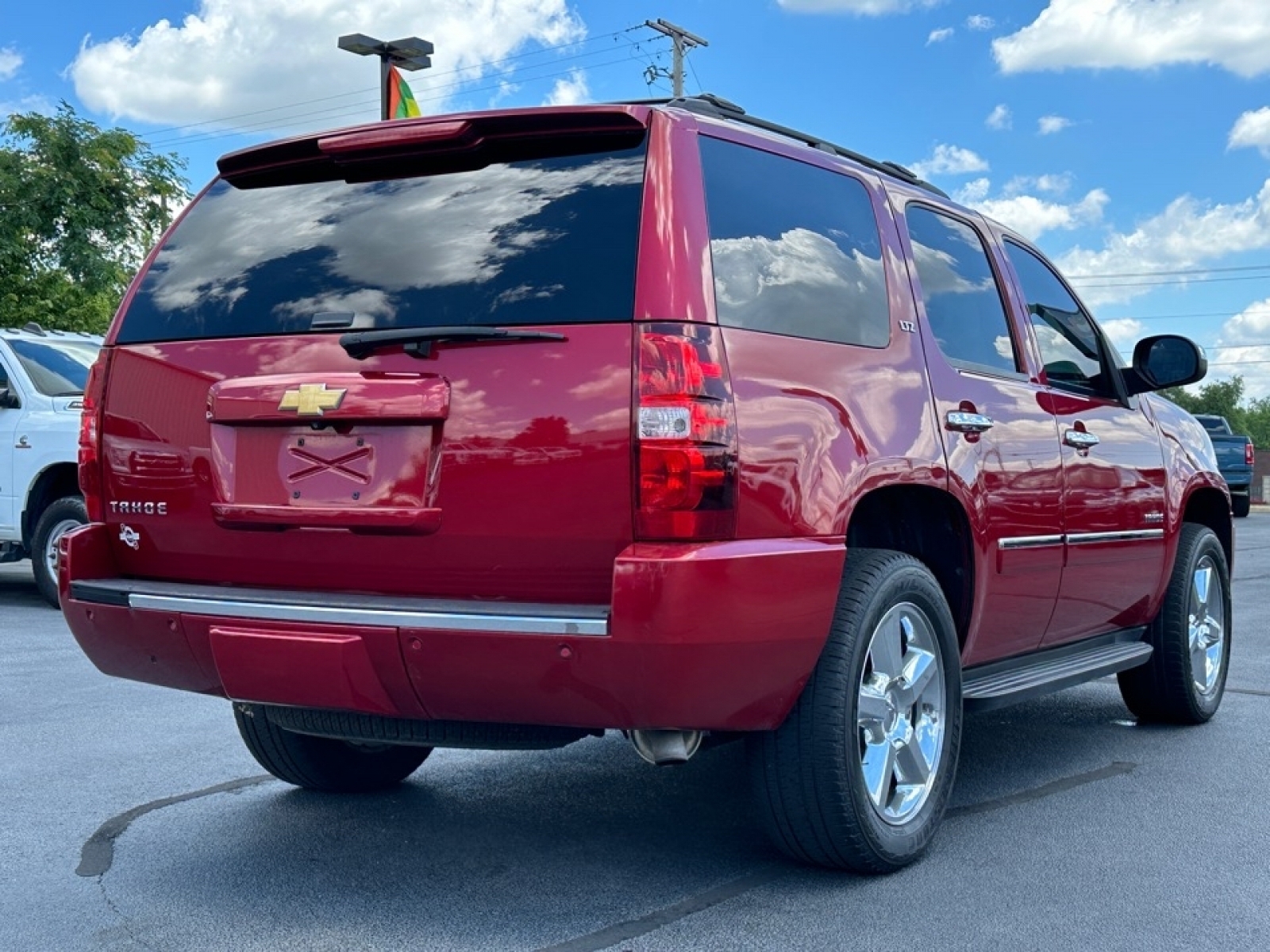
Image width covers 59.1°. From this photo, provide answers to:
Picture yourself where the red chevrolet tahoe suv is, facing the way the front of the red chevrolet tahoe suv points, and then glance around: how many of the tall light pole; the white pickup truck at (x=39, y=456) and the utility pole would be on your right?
0

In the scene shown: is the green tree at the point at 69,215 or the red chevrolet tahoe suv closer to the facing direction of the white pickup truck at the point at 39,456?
the red chevrolet tahoe suv

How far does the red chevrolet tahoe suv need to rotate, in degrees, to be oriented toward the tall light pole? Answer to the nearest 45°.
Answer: approximately 45° to its left

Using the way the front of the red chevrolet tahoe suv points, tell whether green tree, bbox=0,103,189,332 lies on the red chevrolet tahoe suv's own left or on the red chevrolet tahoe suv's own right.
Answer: on the red chevrolet tahoe suv's own left

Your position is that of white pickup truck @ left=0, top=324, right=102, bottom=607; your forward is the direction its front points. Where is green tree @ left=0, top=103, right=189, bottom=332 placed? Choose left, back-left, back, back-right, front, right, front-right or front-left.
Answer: back-left

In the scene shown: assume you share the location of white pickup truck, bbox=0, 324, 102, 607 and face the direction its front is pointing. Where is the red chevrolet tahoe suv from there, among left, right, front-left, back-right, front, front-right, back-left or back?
front-right

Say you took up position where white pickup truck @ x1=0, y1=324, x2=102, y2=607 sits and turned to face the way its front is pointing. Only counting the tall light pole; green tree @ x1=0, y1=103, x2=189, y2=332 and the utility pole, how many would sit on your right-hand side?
0

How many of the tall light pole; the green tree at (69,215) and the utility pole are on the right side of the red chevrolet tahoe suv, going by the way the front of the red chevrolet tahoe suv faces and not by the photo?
0

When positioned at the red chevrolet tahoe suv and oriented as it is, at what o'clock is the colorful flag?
The colorful flag is roughly at 10 o'clock from the red chevrolet tahoe suv.

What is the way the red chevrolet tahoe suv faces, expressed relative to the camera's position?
facing away from the viewer and to the right of the viewer

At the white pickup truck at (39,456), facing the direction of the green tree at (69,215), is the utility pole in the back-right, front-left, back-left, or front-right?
front-right

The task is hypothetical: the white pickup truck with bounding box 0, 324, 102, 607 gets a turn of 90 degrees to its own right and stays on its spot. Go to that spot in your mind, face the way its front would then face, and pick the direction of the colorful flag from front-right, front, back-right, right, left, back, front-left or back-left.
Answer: back

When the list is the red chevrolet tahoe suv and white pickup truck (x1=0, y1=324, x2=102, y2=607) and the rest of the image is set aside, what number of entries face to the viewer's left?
0

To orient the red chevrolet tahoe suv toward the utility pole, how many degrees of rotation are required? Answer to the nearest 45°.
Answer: approximately 45° to its left

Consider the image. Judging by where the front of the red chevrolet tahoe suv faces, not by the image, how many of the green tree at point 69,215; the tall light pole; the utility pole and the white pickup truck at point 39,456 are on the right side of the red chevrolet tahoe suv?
0

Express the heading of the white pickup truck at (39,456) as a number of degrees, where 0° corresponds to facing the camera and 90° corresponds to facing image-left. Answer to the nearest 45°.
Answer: approximately 315°
